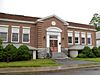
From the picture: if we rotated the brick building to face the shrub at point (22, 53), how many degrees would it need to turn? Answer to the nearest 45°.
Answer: approximately 90° to its right

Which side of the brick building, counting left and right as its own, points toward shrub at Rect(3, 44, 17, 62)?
right

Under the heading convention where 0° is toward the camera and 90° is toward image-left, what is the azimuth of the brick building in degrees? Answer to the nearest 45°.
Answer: approximately 315°

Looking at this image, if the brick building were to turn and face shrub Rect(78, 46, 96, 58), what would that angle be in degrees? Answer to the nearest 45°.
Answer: approximately 45° to its left
